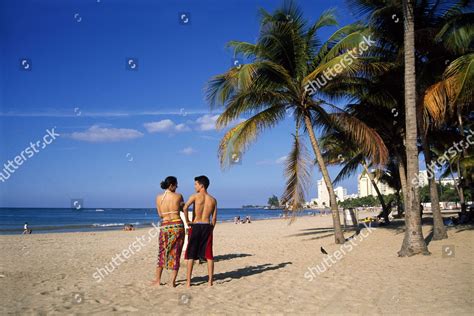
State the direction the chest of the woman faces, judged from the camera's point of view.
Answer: away from the camera

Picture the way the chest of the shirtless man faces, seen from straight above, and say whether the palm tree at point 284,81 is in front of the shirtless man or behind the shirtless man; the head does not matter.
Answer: in front

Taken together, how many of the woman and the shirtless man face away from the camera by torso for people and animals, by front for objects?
2

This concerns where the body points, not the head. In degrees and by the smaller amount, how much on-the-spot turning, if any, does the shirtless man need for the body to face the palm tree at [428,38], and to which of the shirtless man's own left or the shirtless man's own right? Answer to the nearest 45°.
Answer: approximately 45° to the shirtless man's own right

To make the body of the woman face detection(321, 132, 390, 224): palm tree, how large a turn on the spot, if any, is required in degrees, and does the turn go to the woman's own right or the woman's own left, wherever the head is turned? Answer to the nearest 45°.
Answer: approximately 45° to the woman's own right

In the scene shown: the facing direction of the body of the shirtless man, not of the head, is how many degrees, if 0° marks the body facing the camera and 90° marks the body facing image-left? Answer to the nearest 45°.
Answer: approximately 180°

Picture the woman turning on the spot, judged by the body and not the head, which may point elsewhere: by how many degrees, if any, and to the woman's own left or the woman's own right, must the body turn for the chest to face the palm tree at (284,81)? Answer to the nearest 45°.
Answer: approximately 45° to the woman's own right
